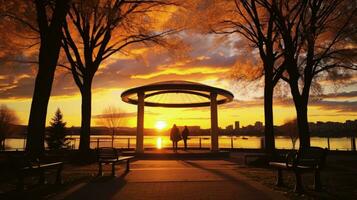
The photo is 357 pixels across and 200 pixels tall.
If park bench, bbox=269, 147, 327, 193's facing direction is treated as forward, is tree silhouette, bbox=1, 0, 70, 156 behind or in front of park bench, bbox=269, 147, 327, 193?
in front

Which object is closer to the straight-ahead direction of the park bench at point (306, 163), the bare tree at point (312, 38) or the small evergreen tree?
the small evergreen tree

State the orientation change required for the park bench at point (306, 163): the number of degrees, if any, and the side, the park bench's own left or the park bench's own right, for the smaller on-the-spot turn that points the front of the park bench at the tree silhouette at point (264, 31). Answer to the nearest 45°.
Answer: approximately 135° to the park bench's own right

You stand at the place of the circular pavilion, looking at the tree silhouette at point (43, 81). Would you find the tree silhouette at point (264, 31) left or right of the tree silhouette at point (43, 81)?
left

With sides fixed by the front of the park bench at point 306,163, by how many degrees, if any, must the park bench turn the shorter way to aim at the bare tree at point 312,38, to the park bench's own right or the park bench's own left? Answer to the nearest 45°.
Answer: approximately 135° to the park bench's own right

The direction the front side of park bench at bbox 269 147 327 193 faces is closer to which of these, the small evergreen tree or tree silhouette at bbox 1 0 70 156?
the tree silhouette

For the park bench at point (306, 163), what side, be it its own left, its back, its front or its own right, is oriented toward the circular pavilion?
right

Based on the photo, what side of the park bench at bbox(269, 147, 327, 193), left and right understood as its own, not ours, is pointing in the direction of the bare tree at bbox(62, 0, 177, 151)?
right

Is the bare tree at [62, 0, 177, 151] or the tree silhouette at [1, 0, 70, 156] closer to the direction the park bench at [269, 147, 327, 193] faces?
the tree silhouette
